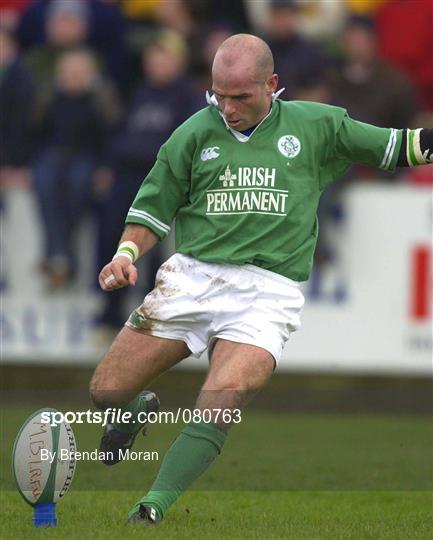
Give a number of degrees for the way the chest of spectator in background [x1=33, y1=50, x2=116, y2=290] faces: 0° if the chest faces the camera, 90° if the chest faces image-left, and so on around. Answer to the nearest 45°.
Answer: approximately 0°

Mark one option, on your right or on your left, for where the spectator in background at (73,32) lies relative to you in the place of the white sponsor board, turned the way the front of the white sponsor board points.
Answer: on your right

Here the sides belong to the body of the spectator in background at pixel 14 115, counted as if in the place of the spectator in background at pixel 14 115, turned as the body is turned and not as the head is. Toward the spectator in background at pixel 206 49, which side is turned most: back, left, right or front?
left

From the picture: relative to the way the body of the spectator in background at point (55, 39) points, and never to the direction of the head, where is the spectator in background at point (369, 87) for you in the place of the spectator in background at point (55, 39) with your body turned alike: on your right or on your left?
on your left
